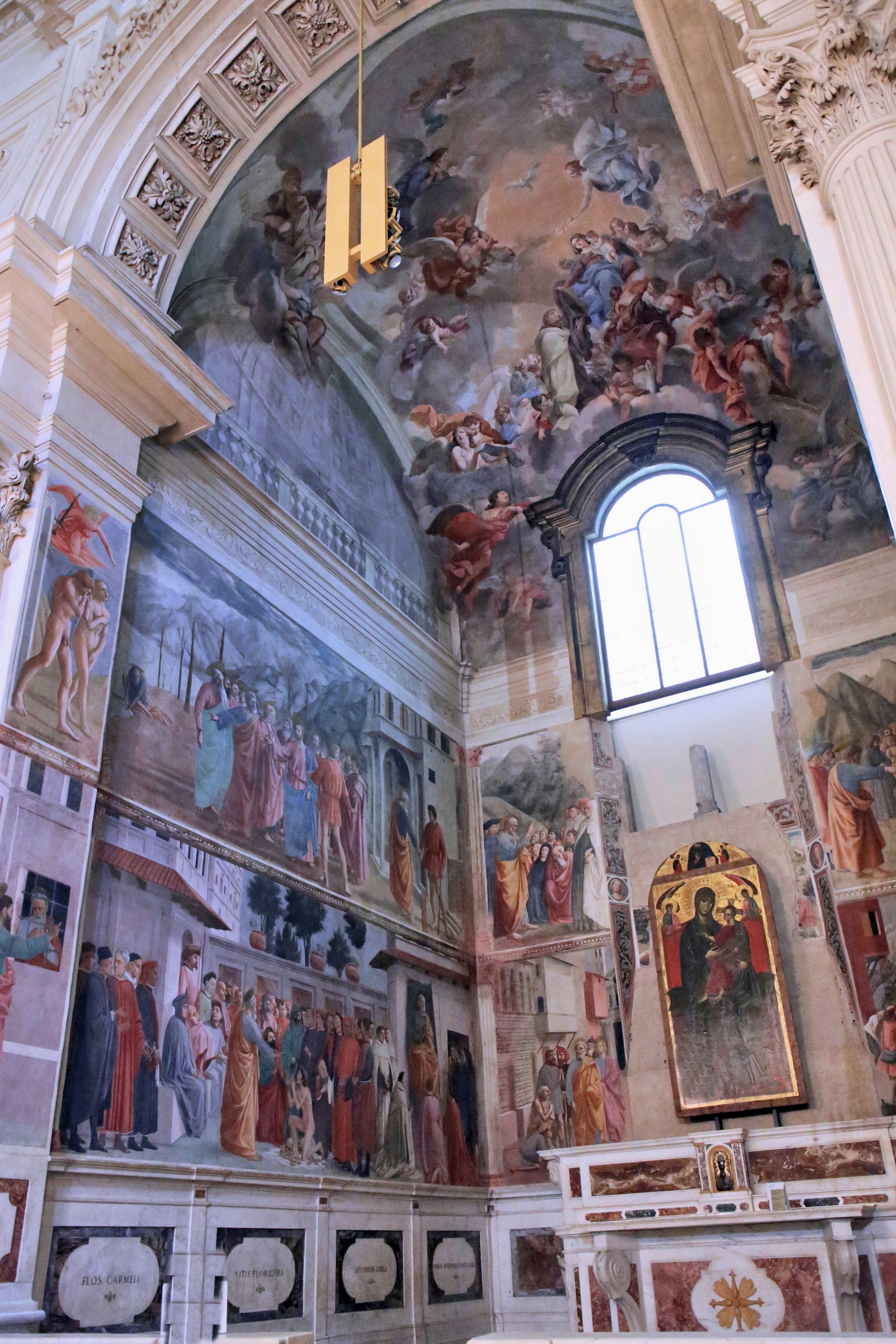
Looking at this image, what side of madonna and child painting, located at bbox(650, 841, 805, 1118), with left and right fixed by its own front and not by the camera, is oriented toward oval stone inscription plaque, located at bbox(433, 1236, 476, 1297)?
right

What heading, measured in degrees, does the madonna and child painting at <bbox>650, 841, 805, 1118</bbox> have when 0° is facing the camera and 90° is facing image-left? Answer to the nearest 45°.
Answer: approximately 0°
